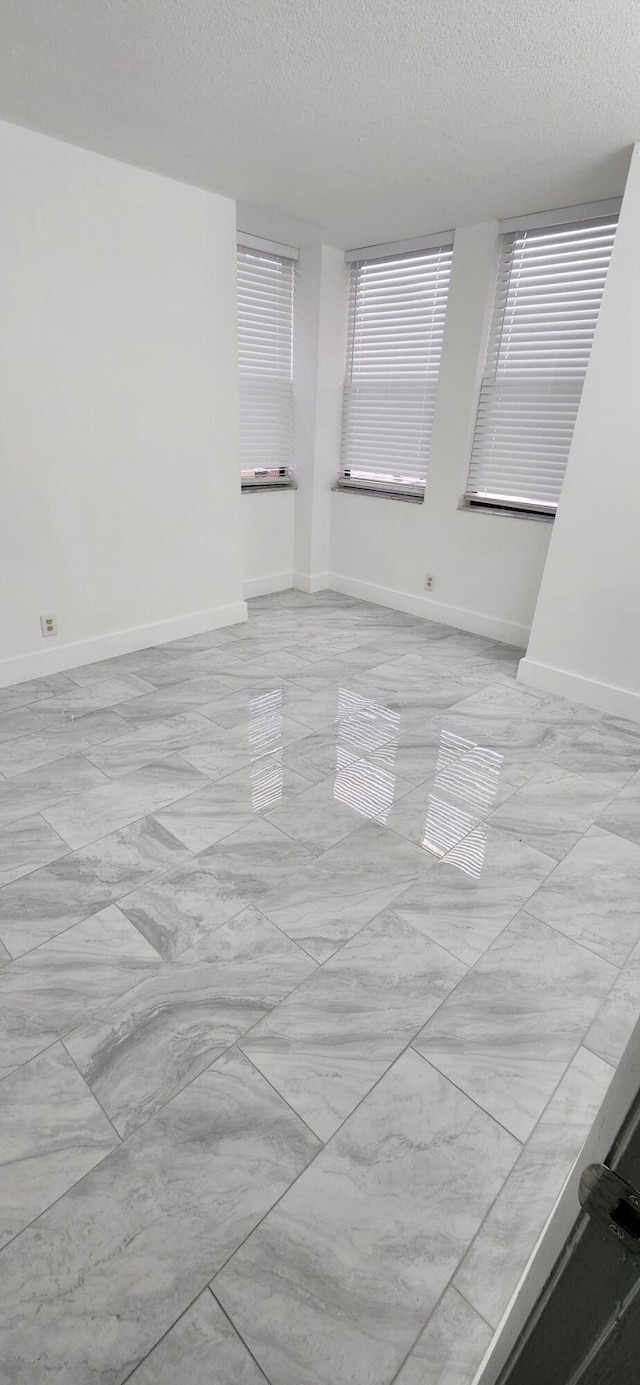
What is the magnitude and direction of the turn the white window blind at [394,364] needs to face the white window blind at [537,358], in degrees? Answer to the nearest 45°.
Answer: approximately 90° to its left

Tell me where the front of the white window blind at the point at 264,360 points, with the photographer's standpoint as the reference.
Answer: facing the viewer and to the right of the viewer

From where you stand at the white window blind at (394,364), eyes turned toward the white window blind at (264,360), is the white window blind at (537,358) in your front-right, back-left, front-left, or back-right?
back-left

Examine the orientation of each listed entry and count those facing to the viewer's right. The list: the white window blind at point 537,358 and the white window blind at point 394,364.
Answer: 0

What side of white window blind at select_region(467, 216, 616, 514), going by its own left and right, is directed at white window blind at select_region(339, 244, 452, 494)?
right

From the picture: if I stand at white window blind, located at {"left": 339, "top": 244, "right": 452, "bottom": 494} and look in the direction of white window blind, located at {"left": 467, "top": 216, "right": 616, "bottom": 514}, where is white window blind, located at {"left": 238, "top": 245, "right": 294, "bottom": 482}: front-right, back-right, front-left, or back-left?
back-right

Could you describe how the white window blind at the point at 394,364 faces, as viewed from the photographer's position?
facing the viewer and to the left of the viewer

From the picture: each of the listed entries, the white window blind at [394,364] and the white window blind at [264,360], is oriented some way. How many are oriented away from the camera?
0

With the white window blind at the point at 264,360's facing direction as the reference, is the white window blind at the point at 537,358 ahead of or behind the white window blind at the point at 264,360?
ahead

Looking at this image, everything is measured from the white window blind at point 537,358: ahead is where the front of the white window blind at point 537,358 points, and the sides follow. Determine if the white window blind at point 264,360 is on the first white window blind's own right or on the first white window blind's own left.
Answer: on the first white window blind's own right

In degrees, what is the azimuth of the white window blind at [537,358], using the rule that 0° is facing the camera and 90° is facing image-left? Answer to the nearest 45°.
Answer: approximately 45°
